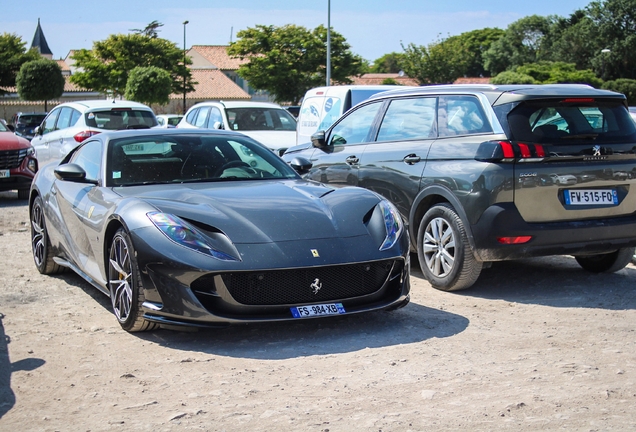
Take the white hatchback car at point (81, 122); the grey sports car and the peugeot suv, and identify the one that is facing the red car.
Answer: the peugeot suv

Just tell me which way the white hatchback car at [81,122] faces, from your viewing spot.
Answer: facing away from the viewer and to the left of the viewer

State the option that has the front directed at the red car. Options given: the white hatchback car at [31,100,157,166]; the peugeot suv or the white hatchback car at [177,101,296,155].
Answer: the peugeot suv

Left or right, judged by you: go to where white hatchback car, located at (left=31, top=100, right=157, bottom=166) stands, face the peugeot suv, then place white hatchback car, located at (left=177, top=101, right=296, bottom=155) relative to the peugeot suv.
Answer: left

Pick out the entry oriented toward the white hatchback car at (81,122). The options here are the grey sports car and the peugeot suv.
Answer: the peugeot suv

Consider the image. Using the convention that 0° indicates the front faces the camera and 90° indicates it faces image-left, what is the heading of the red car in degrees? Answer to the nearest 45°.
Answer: approximately 315°

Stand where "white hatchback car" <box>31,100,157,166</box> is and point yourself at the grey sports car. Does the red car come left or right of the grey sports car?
right

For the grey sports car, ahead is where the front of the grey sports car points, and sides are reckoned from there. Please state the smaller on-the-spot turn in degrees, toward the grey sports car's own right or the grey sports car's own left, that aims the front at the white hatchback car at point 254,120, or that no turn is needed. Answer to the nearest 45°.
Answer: approximately 135° to the grey sports car's own left

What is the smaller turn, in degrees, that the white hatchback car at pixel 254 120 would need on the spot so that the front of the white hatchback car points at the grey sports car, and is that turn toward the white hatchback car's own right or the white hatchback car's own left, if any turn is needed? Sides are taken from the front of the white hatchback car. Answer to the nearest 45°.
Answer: approximately 45° to the white hatchback car's own right

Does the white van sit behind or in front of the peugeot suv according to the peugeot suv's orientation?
in front

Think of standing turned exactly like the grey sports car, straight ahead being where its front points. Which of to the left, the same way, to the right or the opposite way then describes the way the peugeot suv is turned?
the opposite way
